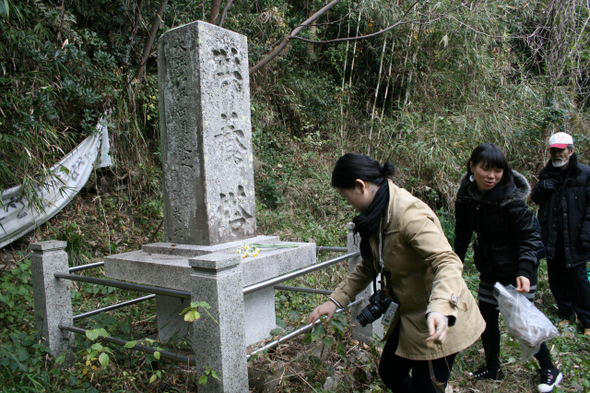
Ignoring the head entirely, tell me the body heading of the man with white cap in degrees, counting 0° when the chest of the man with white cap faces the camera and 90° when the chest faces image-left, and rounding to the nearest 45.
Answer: approximately 45°

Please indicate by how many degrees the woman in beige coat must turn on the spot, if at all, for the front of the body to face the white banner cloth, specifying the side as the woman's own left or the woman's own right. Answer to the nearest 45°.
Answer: approximately 45° to the woman's own right

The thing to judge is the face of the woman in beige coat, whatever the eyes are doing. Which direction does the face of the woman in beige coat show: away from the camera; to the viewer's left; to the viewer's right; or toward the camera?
to the viewer's left

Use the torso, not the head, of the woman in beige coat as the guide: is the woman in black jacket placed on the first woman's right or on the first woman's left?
on the first woman's right

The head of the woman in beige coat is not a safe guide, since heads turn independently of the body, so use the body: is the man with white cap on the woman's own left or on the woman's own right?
on the woman's own right

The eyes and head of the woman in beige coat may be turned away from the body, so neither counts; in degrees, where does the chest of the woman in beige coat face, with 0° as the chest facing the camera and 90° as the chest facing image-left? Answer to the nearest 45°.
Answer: approximately 90°
